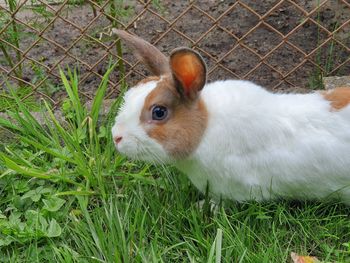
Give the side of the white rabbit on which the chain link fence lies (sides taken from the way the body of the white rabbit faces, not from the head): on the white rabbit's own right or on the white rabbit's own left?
on the white rabbit's own right

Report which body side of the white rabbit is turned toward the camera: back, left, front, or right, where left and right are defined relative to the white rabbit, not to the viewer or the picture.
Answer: left

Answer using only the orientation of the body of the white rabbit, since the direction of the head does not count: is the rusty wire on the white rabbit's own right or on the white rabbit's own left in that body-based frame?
on the white rabbit's own right
